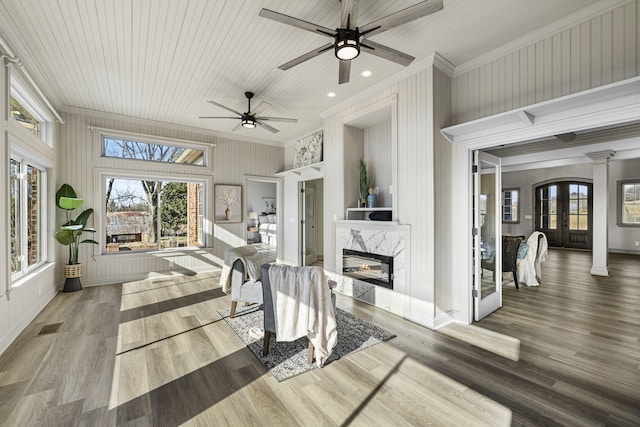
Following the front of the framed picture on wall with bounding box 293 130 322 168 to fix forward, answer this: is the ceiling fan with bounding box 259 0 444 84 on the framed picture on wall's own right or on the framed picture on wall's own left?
on the framed picture on wall's own left

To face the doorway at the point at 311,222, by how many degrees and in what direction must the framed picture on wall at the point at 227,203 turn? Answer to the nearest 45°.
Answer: approximately 90° to its left

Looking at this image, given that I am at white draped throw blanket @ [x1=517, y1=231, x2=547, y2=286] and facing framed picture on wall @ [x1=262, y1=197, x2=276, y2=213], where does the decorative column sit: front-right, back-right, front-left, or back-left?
back-right

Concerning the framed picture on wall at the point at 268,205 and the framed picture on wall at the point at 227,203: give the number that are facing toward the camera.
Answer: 2

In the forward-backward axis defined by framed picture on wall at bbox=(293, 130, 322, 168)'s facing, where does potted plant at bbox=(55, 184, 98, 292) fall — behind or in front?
in front

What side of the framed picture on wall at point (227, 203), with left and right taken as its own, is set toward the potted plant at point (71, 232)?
right

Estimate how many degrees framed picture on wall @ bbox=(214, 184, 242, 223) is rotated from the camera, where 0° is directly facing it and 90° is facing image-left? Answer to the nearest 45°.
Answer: approximately 0°

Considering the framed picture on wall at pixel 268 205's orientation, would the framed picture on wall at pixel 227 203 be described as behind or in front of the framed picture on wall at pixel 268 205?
in front

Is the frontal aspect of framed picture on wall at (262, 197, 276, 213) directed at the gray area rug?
yes

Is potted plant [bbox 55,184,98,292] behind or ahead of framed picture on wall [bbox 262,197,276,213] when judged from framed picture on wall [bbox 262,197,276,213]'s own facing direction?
ahead

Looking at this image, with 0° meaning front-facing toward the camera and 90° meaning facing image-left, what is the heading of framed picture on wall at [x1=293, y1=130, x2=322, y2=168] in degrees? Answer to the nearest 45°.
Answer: approximately 45°
